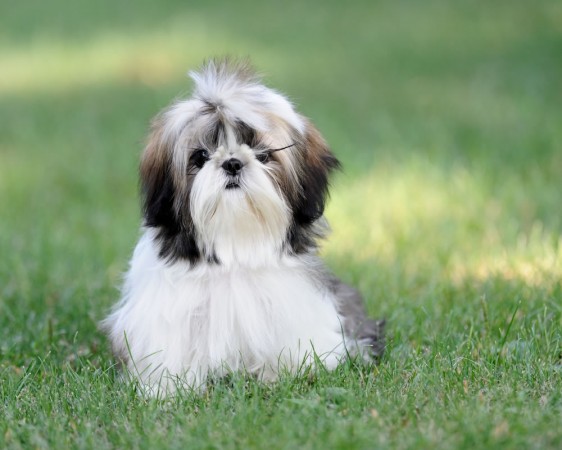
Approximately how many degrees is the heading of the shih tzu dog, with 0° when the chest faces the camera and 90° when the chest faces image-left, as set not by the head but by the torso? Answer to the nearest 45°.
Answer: approximately 0°
